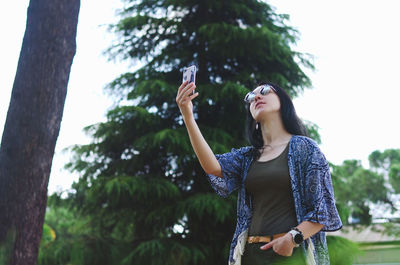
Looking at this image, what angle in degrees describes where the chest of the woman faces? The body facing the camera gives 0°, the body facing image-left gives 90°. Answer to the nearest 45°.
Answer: approximately 45°

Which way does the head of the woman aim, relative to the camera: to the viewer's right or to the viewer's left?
to the viewer's left

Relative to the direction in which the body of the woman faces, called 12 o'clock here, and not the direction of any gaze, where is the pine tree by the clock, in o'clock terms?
The pine tree is roughly at 4 o'clock from the woman.
